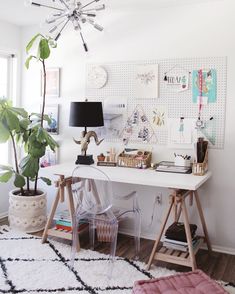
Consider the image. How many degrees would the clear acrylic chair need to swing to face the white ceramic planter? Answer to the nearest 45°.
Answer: approximately 90° to its left

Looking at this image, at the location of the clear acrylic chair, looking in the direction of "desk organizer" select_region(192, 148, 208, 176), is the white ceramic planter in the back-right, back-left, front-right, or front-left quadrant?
back-left

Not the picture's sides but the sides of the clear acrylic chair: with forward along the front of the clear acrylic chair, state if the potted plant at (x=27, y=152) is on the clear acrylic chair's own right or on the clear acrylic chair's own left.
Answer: on the clear acrylic chair's own left

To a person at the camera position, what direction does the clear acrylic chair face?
facing away from the viewer and to the right of the viewer
